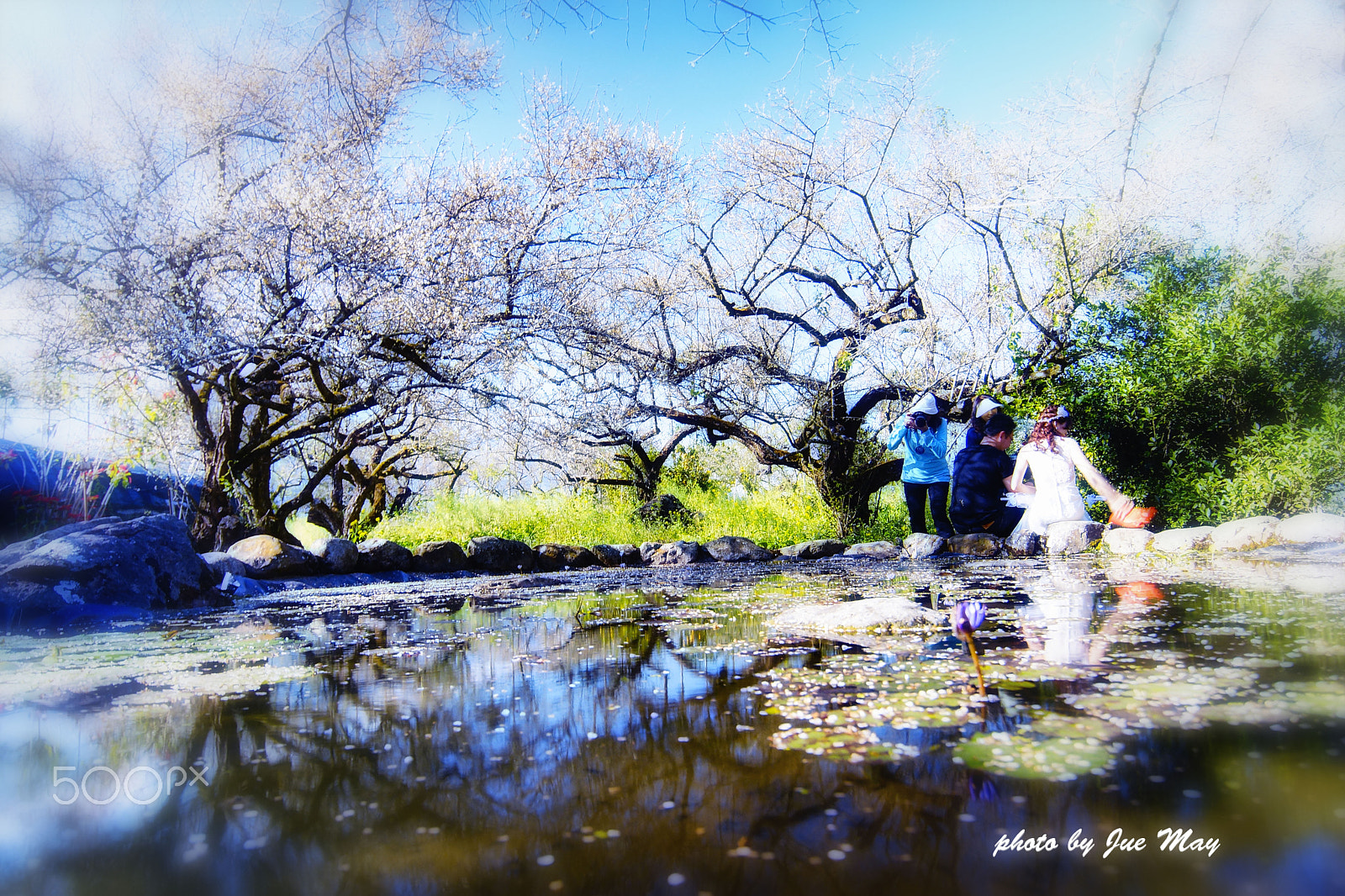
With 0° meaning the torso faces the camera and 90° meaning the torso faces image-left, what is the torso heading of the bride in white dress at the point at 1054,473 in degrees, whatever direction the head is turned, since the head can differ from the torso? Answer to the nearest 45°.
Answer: approximately 180°

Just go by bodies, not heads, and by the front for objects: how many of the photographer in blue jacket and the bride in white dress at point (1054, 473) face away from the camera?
1

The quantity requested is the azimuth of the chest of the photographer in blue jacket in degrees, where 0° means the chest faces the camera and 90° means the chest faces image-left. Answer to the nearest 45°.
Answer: approximately 0°

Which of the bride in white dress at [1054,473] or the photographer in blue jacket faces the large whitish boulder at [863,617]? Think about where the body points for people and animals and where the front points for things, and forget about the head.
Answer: the photographer in blue jacket

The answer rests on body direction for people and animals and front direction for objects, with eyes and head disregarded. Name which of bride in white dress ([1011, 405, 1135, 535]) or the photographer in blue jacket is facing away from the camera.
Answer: the bride in white dress
